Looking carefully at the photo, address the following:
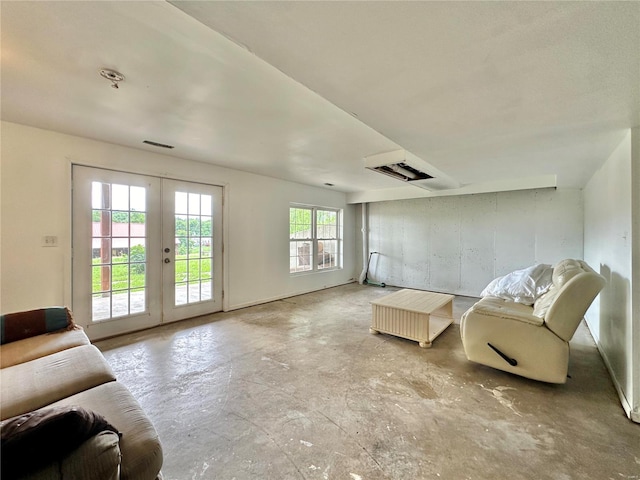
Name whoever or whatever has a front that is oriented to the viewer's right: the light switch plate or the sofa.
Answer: the sofa

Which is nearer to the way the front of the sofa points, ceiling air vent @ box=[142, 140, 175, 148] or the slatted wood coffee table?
the slatted wood coffee table

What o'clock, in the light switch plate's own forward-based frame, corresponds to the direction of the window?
The window is roughly at 9 o'clock from the light switch plate.

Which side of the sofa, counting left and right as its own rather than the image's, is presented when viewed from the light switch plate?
left

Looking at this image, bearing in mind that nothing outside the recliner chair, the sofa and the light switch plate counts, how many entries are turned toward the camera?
1

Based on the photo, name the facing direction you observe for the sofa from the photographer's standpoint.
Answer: facing to the right of the viewer

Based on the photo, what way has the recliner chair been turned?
to the viewer's left

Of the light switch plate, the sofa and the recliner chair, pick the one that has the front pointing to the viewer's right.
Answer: the sofa

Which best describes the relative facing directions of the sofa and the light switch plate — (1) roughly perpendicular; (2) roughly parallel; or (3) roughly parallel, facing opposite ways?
roughly perpendicular

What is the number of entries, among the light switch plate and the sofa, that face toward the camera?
1

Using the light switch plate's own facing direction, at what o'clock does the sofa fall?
The sofa is roughly at 12 o'clock from the light switch plate.
